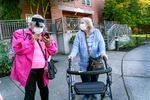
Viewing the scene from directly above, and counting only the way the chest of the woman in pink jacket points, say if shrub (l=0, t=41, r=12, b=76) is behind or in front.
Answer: behind

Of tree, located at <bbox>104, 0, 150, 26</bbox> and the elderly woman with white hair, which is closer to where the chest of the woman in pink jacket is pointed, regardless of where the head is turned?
the elderly woman with white hair

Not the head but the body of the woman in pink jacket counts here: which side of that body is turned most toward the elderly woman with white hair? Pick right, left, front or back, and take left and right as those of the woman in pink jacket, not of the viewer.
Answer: left

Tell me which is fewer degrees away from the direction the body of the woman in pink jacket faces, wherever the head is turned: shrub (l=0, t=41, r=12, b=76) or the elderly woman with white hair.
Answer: the elderly woman with white hair

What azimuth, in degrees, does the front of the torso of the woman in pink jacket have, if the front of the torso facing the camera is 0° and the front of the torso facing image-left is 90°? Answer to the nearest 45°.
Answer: approximately 315°

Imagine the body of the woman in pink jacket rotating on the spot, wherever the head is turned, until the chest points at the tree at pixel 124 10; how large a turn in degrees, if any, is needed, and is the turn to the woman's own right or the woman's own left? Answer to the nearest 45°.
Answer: approximately 90° to the woman's own left
